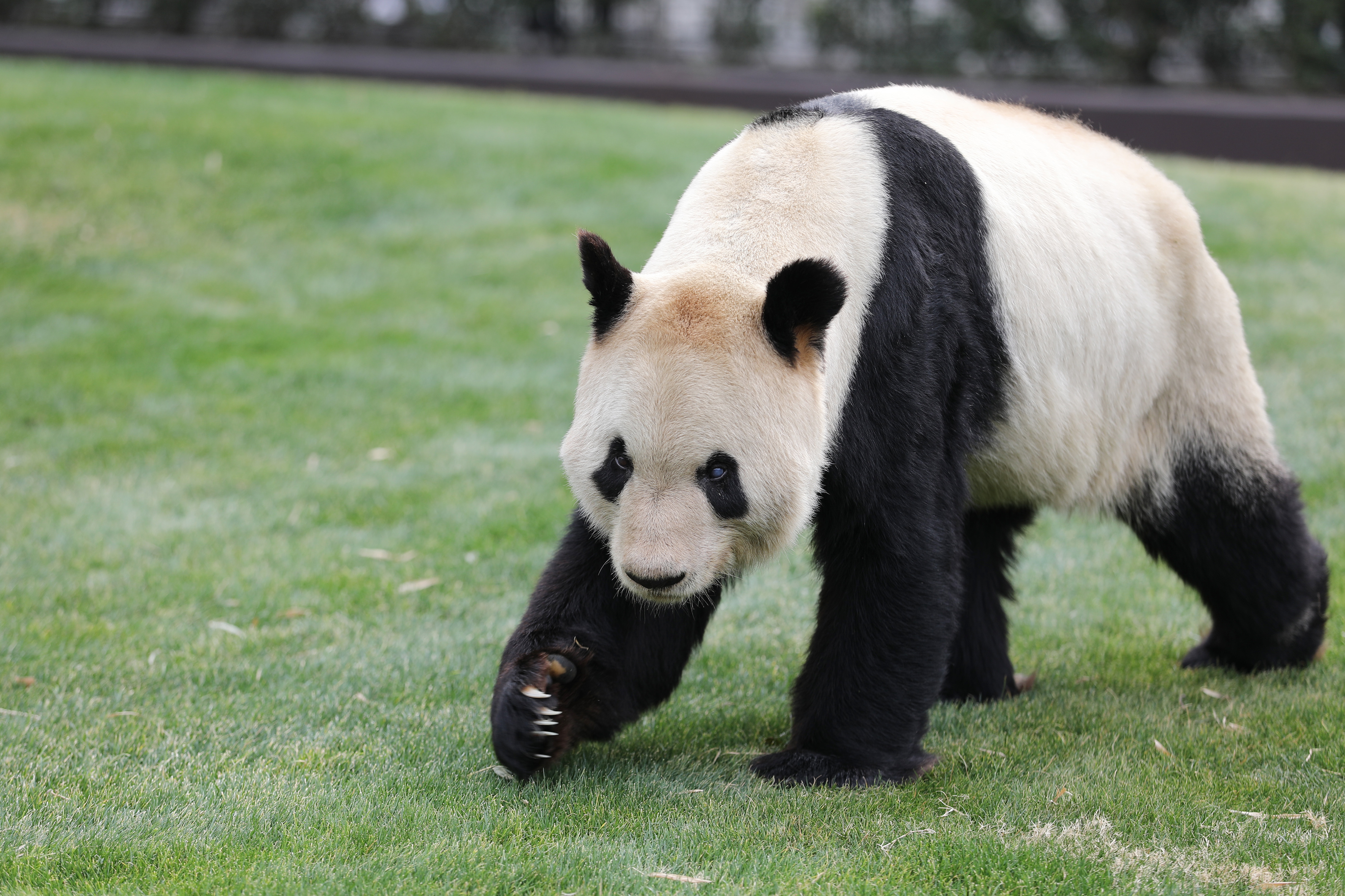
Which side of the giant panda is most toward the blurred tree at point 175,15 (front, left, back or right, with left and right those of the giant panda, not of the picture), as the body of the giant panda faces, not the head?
right

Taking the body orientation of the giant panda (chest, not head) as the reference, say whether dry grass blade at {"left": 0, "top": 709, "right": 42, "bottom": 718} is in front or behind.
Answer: in front

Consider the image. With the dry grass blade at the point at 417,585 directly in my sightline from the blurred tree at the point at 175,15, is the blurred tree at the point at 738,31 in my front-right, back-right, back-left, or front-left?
front-left

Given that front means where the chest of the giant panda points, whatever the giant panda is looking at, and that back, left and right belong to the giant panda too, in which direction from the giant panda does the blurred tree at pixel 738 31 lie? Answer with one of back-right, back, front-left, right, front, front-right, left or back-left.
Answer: back-right

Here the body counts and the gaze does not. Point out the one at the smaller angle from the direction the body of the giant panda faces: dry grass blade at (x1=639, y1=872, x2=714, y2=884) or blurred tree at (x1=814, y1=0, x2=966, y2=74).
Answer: the dry grass blade

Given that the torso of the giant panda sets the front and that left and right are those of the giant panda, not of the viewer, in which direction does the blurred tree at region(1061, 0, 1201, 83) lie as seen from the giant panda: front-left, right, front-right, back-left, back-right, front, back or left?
back-right

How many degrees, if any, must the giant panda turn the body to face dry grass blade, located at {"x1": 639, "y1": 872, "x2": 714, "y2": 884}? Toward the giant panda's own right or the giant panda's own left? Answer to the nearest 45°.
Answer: approximately 45° to the giant panda's own left

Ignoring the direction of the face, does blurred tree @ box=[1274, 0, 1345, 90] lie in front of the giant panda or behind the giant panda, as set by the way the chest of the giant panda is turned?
behind

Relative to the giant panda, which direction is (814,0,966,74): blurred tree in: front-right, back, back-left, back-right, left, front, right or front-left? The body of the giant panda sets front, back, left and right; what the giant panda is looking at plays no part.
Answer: back-right

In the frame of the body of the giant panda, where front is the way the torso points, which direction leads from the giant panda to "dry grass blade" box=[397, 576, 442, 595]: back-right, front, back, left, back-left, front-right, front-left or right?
right

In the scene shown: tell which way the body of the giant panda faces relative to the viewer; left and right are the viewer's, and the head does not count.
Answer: facing the viewer and to the left of the viewer

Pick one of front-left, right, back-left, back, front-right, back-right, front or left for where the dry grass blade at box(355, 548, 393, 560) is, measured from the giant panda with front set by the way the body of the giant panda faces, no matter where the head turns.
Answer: right

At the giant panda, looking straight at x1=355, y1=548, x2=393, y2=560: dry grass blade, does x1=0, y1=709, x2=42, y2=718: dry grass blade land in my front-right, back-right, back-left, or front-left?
front-left
